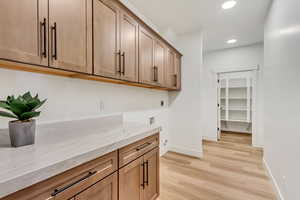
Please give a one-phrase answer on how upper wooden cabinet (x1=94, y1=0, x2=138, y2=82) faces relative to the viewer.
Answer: facing the viewer and to the right of the viewer

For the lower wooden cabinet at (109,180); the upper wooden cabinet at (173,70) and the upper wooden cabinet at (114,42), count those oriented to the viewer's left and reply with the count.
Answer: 0

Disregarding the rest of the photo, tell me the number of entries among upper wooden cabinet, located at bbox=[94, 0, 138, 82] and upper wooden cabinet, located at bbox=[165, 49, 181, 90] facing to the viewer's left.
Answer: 0

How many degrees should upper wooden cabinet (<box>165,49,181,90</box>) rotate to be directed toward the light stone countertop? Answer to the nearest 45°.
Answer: approximately 45° to its right

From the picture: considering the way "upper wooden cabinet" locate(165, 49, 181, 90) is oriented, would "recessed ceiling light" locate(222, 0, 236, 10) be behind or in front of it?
in front

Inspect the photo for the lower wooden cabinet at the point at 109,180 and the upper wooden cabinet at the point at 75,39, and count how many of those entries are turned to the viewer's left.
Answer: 0

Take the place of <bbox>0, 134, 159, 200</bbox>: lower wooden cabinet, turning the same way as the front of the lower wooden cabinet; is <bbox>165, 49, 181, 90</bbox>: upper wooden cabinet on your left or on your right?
on your left

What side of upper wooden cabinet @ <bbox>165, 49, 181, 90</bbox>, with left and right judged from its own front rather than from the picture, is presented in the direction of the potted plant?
right

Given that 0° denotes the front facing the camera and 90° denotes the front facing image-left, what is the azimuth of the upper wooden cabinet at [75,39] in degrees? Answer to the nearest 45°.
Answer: approximately 315°

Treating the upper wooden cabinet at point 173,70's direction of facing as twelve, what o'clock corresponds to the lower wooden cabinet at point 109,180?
The lower wooden cabinet is roughly at 2 o'clock from the upper wooden cabinet.

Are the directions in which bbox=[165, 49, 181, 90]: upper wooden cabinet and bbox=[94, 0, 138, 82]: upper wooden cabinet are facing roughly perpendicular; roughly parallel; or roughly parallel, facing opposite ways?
roughly parallel
